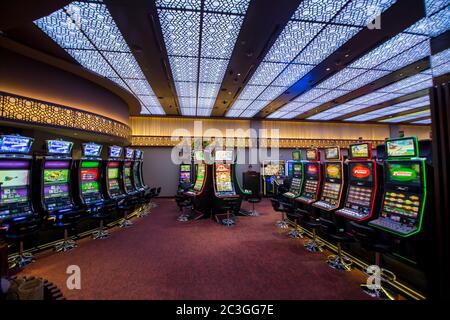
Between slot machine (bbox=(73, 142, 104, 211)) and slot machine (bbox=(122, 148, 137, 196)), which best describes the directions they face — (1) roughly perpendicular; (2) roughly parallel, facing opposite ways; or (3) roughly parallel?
roughly parallel

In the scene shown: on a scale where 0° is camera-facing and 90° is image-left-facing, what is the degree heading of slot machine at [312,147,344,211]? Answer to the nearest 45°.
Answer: approximately 45°

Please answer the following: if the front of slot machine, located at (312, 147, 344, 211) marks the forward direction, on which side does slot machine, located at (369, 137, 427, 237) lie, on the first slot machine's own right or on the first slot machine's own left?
on the first slot machine's own left

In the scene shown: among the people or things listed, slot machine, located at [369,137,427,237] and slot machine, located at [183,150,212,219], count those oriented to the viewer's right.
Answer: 0

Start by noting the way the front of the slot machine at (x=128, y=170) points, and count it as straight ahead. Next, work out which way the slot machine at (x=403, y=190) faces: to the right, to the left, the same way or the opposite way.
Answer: the opposite way

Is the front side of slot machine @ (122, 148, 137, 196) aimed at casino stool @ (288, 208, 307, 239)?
yes

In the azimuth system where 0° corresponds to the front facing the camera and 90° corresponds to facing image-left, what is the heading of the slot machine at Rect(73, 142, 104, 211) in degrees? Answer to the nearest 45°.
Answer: approximately 315°

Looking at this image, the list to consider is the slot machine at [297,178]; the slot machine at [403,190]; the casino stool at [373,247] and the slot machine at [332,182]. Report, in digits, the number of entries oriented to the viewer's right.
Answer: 1

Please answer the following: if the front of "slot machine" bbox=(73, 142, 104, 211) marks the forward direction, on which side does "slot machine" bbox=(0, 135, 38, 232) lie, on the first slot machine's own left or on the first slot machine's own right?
on the first slot machine's own right

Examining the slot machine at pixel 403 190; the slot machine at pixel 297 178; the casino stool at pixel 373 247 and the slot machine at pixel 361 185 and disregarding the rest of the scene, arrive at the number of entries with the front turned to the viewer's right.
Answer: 1

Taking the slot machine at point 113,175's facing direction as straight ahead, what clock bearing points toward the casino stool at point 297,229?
The casino stool is roughly at 12 o'clock from the slot machine.

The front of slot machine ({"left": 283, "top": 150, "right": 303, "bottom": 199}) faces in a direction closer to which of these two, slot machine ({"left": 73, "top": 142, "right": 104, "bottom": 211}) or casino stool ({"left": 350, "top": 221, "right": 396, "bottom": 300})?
the slot machine

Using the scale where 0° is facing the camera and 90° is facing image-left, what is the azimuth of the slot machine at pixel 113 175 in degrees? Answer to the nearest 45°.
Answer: approximately 315°

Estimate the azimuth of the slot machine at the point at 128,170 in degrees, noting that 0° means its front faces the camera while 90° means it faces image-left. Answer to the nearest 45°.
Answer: approximately 315°

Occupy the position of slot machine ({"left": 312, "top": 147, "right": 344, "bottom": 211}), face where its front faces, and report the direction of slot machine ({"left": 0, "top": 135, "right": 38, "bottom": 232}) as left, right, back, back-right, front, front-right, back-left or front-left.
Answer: front

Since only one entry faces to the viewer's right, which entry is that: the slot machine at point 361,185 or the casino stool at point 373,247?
the casino stool

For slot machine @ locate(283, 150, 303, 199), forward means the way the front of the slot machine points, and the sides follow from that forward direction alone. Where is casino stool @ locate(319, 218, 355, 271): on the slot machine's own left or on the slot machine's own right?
on the slot machine's own left

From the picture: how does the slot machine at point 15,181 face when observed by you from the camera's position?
facing the viewer and to the right of the viewer
